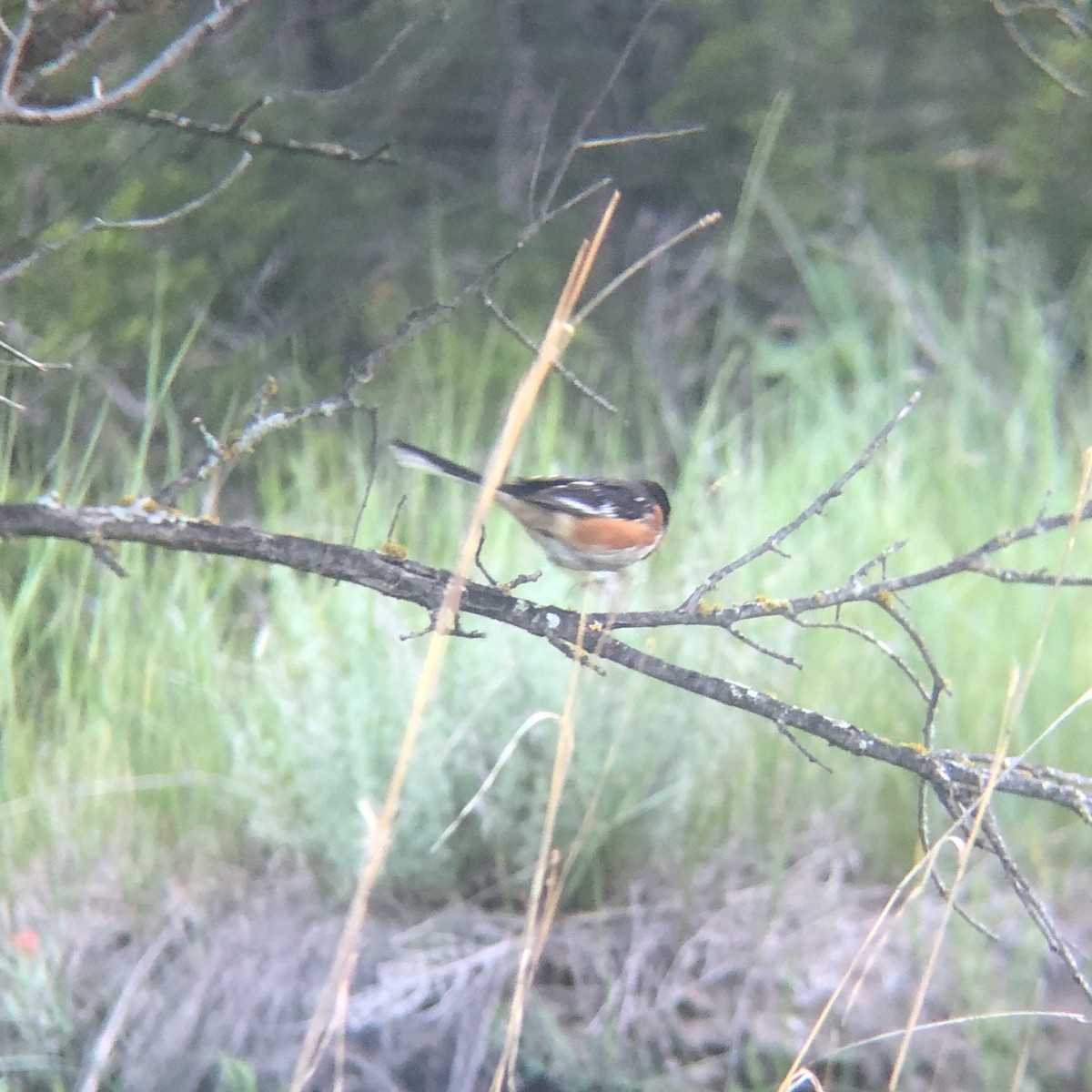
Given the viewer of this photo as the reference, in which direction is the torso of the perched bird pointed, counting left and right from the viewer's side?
facing to the right of the viewer
